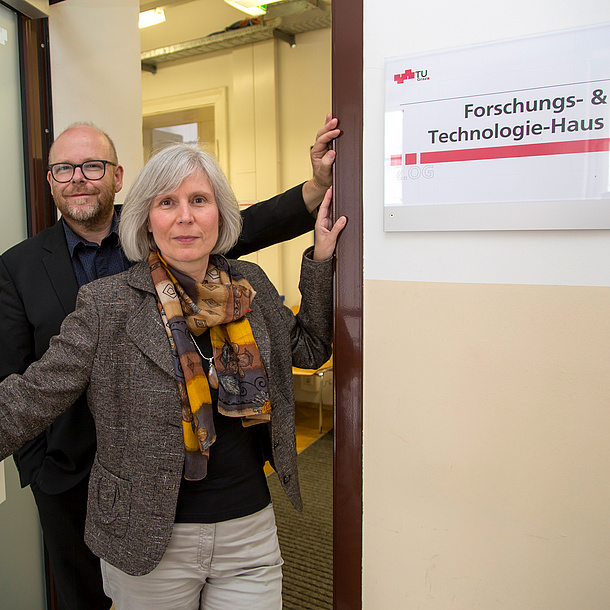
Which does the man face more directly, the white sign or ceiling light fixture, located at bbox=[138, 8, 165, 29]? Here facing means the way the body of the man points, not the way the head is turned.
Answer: the white sign

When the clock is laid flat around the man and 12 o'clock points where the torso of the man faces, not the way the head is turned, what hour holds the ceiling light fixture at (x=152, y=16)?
The ceiling light fixture is roughly at 6 o'clock from the man.

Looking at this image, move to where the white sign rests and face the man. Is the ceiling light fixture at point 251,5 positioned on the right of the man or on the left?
right

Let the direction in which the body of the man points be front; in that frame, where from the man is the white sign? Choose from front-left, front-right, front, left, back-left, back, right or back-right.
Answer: front-left

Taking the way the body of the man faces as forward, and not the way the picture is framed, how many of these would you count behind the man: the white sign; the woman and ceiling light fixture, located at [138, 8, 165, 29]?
1

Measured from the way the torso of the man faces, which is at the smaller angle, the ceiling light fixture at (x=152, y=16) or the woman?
the woman

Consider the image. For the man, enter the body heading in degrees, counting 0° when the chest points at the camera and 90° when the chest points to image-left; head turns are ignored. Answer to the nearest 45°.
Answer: approximately 0°

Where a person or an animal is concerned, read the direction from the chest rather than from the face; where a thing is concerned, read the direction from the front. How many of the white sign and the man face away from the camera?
0

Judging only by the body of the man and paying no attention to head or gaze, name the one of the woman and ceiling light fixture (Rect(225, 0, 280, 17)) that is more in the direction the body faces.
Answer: the woman
